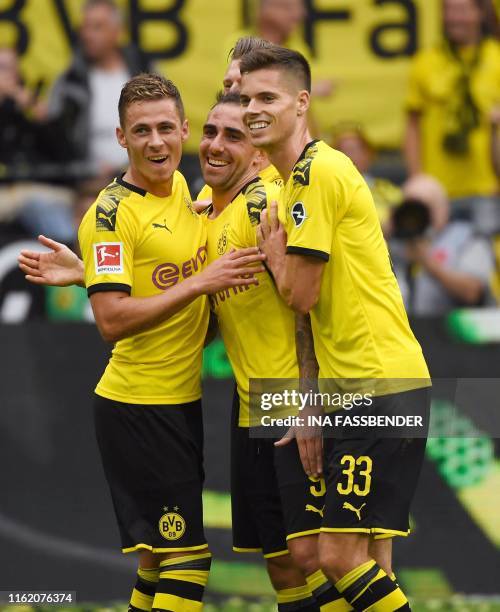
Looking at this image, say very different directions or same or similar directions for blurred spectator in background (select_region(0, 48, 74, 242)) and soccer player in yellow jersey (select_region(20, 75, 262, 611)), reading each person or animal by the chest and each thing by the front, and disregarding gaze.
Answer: same or similar directions

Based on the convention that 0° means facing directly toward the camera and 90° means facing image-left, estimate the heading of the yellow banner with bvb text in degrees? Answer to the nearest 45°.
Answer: approximately 0°

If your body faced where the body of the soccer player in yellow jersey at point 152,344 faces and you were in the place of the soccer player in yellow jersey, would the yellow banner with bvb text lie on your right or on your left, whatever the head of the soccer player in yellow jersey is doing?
on your left

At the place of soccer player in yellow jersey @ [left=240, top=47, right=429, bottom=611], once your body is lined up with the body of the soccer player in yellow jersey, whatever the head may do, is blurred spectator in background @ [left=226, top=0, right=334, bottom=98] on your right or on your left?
on your right

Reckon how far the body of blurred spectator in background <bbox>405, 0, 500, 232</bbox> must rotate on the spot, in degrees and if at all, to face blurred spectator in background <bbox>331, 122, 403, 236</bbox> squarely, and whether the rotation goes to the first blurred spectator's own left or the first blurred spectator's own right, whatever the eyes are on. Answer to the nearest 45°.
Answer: approximately 90° to the first blurred spectator's own right

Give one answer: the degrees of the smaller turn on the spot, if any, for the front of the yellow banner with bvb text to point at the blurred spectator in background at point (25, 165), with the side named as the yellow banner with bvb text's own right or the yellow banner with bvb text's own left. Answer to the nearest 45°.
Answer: approximately 90° to the yellow banner with bvb text's own right

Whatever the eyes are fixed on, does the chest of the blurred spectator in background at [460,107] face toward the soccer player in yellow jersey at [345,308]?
yes

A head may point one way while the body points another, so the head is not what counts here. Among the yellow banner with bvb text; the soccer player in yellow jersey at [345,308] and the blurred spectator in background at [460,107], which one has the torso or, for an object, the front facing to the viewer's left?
the soccer player in yellow jersey

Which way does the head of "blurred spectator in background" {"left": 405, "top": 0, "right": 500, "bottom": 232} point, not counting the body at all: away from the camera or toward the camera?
toward the camera

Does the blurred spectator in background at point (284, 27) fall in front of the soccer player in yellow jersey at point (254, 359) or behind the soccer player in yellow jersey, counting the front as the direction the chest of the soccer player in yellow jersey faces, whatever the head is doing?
behind

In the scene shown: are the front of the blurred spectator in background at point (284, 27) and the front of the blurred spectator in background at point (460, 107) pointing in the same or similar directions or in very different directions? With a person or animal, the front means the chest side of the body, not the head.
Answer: same or similar directions

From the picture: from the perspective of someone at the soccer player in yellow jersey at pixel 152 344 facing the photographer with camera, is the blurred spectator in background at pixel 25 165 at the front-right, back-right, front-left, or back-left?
front-left

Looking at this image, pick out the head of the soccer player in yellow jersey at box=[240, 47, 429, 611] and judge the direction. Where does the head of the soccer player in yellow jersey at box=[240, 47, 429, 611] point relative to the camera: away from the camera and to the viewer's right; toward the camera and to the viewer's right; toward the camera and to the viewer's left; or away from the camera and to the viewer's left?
toward the camera and to the viewer's left

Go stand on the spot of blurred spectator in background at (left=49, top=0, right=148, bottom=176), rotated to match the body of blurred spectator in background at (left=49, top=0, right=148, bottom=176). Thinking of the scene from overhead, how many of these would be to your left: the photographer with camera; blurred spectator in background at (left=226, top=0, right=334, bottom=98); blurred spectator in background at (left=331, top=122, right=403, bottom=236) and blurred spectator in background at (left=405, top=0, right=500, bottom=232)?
4

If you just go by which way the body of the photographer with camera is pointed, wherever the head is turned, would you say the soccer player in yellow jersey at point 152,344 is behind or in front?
in front
